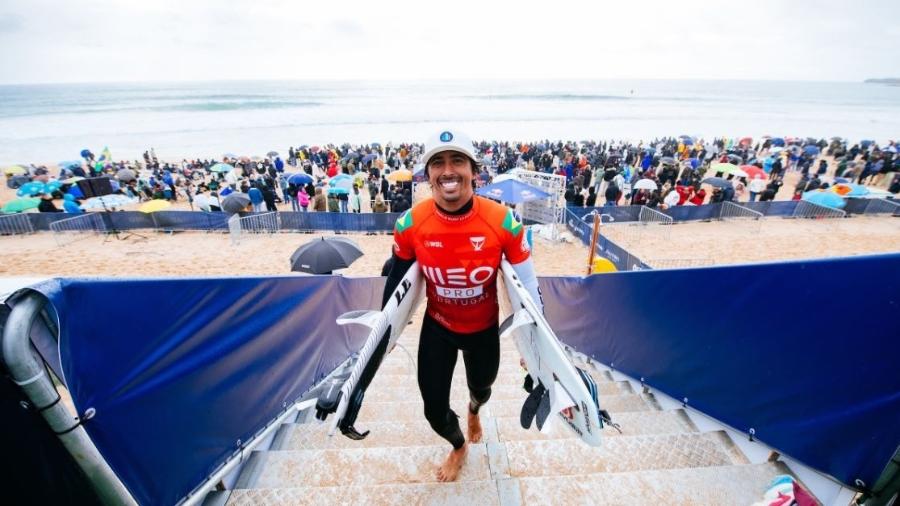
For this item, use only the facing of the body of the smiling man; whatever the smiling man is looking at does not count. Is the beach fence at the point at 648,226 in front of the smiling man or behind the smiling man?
behind

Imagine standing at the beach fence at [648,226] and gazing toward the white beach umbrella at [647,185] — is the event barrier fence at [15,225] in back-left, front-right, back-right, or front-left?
back-left

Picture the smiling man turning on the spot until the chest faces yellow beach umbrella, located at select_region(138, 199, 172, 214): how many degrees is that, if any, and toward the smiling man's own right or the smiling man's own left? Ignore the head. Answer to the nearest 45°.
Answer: approximately 135° to the smiling man's own right

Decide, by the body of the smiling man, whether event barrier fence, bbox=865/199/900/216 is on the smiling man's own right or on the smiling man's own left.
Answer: on the smiling man's own left

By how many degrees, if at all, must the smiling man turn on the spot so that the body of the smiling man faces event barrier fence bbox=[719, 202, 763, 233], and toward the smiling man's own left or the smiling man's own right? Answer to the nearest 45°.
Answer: approximately 135° to the smiling man's own left

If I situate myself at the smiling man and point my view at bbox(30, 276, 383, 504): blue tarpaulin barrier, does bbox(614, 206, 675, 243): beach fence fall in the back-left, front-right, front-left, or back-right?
back-right

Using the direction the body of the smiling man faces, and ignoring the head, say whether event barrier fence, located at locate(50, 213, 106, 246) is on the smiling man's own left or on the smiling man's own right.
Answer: on the smiling man's own right

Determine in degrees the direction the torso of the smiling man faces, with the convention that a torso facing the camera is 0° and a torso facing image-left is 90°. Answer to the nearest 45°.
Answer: approximately 0°

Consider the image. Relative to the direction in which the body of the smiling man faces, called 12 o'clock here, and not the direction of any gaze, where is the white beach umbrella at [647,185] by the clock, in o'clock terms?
The white beach umbrella is roughly at 7 o'clock from the smiling man.

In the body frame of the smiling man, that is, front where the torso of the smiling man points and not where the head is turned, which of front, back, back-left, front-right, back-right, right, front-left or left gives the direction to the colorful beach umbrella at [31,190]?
back-right

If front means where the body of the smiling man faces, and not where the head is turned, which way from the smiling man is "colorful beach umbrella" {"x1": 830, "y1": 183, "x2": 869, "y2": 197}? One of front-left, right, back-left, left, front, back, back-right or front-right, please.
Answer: back-left

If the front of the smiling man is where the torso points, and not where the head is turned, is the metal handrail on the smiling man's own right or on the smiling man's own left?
on the smiling man's own right
